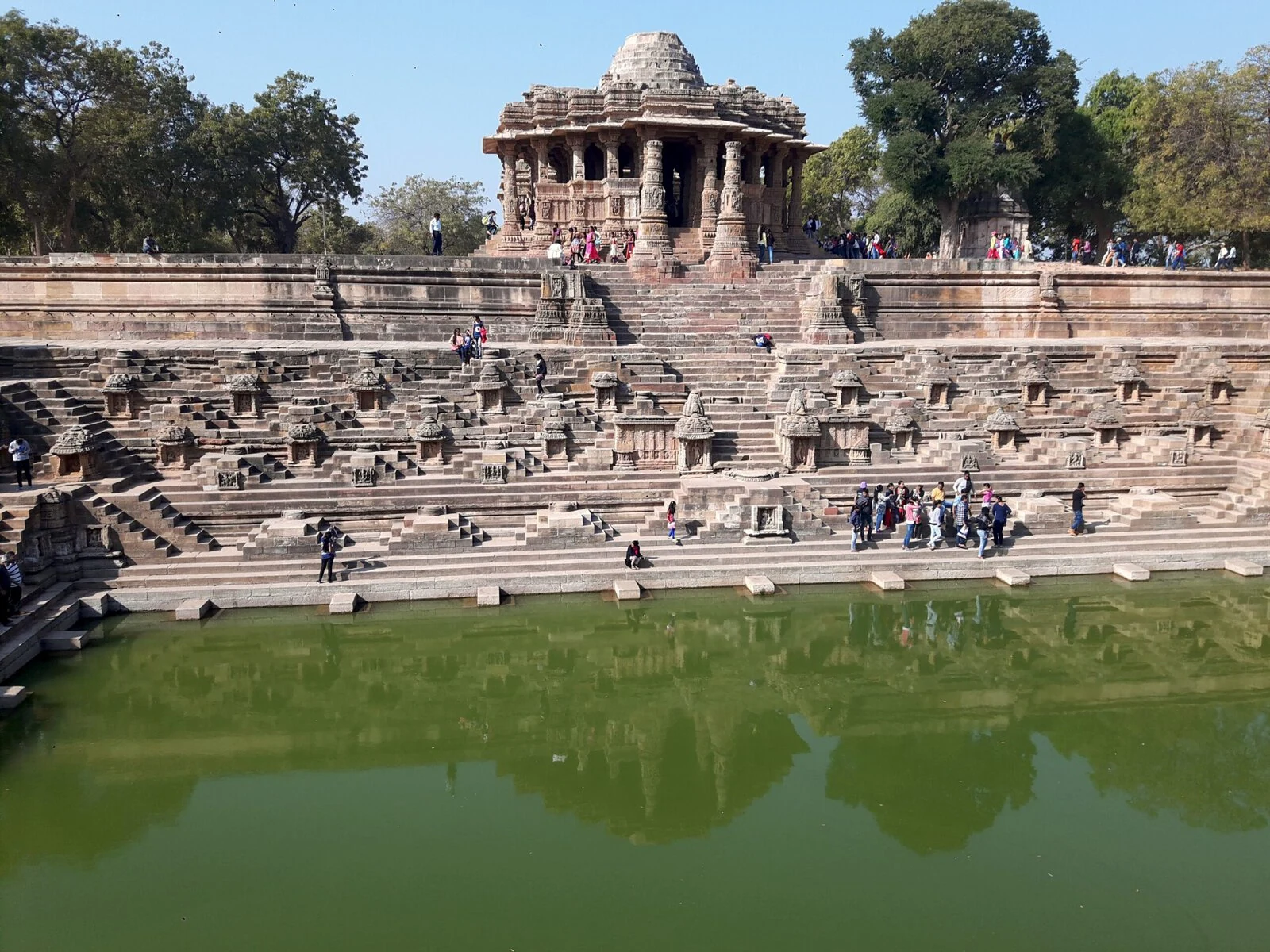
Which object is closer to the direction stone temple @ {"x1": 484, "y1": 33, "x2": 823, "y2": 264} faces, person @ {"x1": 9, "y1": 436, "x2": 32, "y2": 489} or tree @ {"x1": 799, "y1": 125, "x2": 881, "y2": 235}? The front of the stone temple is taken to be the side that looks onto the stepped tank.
the person

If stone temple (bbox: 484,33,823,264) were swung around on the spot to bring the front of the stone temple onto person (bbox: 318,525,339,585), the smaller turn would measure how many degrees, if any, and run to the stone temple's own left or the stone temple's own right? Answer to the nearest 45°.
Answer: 0° — it already faces them

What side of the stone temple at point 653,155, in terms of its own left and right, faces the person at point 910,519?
front

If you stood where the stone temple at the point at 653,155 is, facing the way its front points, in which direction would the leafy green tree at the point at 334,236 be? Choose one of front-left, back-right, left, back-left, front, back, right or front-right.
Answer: back-right

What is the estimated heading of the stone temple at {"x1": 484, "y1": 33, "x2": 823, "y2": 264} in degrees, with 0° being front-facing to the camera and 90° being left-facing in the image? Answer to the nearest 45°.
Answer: approximately 0°

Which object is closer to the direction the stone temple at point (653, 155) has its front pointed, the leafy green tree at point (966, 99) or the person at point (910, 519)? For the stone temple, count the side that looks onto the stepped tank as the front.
the person

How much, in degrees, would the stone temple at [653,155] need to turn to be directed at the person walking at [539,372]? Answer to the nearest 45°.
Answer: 0° — it already faces them

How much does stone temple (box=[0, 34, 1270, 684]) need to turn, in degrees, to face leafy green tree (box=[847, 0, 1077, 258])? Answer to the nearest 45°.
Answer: approximately 135° to its left

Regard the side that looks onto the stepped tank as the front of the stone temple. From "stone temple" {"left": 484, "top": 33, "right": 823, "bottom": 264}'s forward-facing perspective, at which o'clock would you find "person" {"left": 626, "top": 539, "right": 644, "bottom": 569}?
The person is roughly at 12 o'clock from the stone temple.

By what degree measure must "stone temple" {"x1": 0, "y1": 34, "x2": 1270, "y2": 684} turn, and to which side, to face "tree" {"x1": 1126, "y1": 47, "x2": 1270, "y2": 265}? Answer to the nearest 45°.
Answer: approximately 135° to its left

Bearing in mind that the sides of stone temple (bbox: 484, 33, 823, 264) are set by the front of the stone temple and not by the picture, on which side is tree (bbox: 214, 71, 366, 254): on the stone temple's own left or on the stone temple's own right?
on the stone temple's own right
